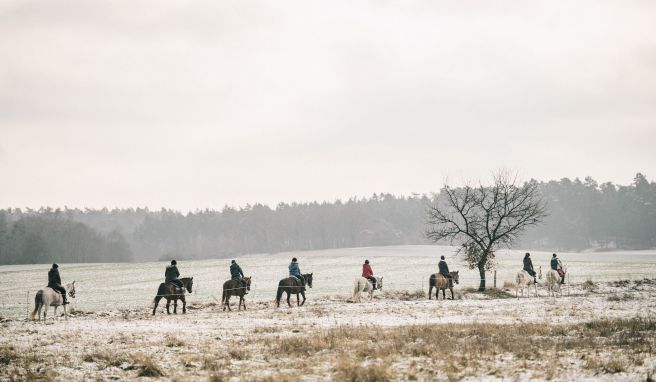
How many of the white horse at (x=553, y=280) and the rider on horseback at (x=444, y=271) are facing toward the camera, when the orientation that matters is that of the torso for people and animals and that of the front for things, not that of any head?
0
